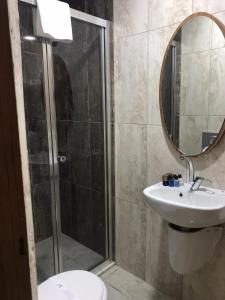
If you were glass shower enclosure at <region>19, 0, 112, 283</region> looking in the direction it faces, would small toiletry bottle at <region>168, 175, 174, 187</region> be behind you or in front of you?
in front

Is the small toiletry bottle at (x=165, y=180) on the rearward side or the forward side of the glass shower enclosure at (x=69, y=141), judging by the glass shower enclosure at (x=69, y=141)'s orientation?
on the forward side

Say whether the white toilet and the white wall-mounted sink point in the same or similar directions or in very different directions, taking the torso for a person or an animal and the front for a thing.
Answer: very different directions

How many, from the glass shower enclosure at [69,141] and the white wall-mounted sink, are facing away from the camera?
0

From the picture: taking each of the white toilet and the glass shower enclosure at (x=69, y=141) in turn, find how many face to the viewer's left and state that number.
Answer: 0

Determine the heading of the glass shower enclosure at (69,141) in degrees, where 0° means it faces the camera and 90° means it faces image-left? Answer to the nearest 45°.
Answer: approximately 315°
